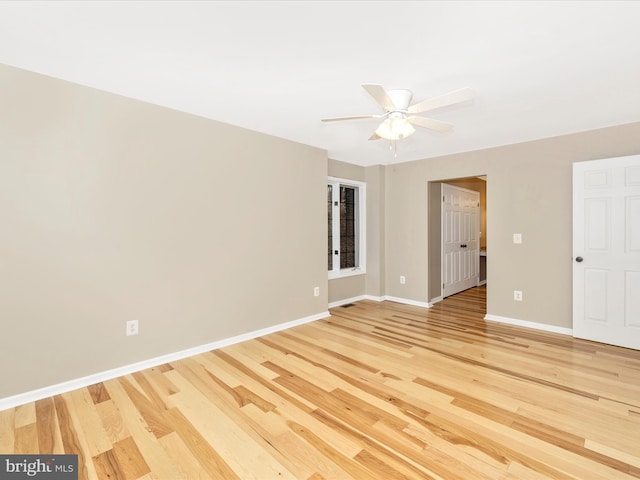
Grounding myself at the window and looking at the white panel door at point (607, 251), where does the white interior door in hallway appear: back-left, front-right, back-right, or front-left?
front-left

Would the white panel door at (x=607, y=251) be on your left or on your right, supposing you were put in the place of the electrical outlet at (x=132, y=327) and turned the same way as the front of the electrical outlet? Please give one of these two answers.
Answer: on your left

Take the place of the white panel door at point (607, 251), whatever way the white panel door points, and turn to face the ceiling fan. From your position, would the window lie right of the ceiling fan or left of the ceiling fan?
right

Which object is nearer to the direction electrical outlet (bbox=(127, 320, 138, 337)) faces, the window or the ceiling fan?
the ceiling fan

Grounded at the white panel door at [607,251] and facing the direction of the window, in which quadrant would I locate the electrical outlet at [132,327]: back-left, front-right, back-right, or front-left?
front-left

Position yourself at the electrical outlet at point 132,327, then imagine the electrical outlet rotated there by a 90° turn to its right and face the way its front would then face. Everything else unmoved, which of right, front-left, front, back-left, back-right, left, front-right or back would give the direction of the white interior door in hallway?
back

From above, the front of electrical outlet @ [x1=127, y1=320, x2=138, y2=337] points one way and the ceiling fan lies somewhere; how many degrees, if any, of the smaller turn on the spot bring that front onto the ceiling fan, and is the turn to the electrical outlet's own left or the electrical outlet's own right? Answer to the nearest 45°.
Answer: approximately 45° to the electrical outlet's own left

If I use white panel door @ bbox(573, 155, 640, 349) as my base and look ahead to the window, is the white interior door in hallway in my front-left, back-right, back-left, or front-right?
front-right

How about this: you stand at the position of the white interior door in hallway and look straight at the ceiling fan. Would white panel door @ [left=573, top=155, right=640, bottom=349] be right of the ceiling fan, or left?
left

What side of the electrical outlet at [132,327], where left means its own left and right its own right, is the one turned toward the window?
left

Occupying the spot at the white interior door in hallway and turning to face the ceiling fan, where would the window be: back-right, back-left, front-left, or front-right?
front-right
